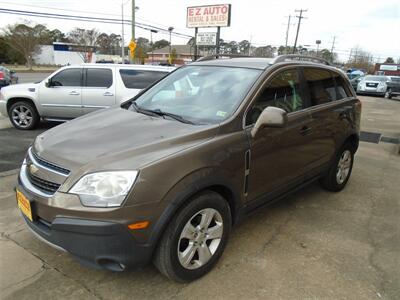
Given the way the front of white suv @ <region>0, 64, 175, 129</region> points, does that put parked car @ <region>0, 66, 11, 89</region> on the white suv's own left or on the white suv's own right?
on the white suv's own right

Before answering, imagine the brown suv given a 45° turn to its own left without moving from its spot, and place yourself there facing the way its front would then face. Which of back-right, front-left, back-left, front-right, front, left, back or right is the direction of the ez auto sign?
back

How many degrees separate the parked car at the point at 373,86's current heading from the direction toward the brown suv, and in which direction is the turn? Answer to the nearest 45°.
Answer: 0° — it already faces it

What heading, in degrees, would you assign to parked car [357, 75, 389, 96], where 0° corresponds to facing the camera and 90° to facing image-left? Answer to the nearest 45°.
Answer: approximately 0°

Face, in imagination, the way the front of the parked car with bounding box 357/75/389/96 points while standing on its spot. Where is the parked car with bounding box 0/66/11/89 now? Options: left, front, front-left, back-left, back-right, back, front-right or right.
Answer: front-right

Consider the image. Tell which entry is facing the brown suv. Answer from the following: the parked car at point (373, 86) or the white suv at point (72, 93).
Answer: the parked car

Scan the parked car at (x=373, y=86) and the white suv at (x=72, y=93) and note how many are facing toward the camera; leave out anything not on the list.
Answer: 1

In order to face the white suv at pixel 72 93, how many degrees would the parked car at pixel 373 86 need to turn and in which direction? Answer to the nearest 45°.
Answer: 0° — it already faces it

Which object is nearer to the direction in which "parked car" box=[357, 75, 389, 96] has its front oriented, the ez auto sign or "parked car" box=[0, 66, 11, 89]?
the parked car

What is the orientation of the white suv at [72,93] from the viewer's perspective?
to the viewer's left

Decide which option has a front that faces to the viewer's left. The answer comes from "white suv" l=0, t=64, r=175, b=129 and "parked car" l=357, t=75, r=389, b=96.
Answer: the white suv

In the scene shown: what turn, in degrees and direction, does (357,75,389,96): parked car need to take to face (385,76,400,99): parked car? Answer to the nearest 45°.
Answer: approximately 45° to its left

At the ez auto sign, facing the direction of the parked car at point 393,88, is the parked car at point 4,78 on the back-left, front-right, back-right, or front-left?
back-right

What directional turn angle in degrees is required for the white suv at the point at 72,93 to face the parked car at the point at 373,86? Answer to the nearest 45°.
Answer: approximately 135° to its right
